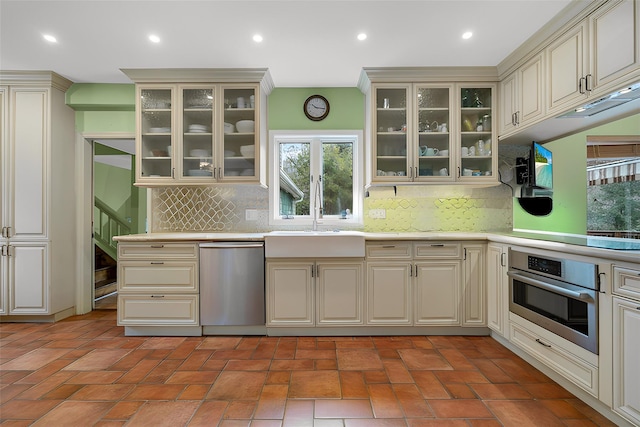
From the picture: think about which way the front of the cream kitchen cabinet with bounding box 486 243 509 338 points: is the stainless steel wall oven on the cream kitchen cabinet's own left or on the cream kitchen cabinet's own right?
on the cream kitchen cabinet's own left

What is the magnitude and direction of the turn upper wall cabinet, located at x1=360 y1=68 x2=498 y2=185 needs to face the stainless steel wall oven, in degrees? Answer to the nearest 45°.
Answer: approximately 45° to its left

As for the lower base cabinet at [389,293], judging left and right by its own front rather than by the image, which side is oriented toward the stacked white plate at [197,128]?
right

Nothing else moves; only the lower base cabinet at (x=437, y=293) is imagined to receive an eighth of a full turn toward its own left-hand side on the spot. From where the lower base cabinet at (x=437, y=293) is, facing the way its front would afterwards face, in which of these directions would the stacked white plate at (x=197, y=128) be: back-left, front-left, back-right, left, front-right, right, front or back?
back-right

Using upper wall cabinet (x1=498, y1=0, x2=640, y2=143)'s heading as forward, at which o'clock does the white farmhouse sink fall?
The white farmhouse sink is roughly at 1 o'clock from the upper wall cabinet.

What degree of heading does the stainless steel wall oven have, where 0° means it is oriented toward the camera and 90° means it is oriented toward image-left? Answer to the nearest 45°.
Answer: approximately 45°

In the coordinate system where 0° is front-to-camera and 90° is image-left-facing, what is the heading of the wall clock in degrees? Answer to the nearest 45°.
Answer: approximately 0°

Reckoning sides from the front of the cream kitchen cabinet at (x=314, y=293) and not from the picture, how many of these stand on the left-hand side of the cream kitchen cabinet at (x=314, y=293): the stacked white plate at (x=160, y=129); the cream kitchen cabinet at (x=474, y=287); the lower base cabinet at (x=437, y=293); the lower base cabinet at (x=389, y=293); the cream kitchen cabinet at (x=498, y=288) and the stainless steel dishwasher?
4
